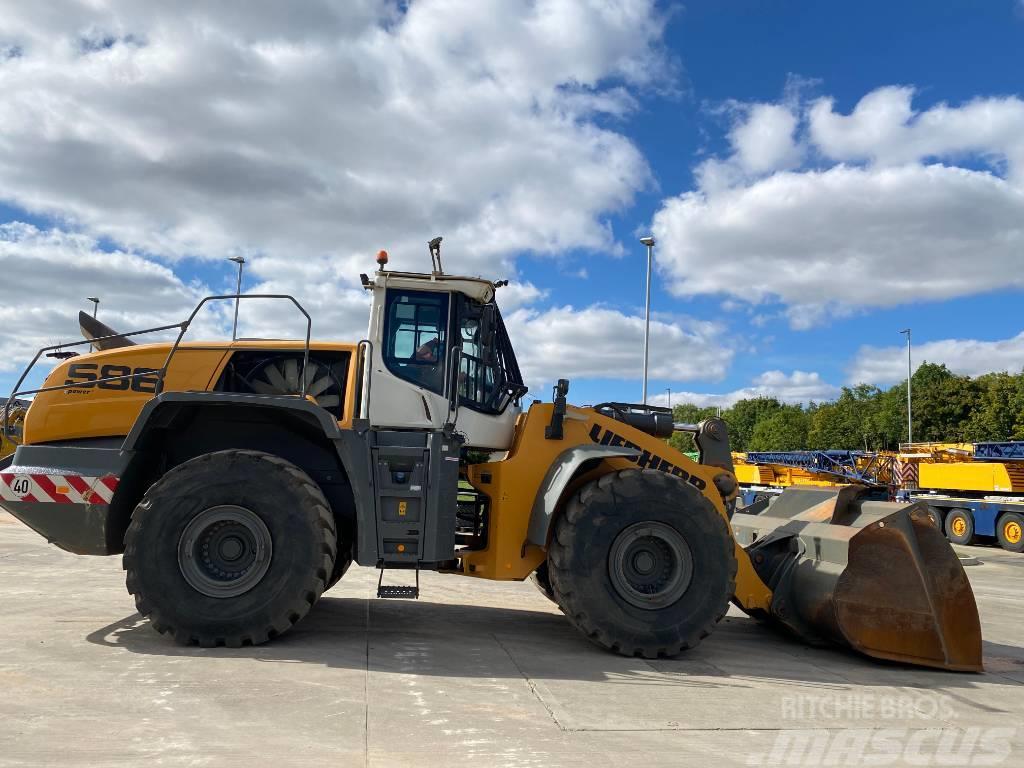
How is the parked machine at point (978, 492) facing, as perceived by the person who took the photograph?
facing the viewer and to the right of the viewer

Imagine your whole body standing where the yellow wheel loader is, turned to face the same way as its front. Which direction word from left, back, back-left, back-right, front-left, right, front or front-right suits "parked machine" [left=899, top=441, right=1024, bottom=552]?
front-left

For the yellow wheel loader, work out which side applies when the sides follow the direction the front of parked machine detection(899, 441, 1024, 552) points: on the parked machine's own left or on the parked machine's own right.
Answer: on the parked machine's own right

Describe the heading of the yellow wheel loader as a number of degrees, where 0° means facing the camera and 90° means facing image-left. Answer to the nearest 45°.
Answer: approximately 270°

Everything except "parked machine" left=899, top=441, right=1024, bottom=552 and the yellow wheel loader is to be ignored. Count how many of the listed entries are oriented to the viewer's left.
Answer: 0
